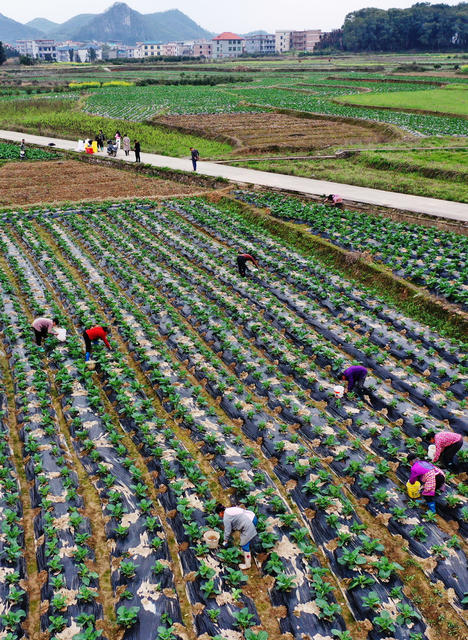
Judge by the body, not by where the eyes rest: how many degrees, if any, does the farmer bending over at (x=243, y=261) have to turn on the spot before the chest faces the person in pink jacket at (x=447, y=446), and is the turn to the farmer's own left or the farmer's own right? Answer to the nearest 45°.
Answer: approximately 90° to the farmer's own right

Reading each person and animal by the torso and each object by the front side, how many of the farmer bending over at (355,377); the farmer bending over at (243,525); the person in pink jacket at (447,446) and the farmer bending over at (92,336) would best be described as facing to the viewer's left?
3

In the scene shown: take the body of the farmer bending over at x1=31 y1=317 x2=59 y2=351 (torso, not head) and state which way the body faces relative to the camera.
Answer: to the viewer's right

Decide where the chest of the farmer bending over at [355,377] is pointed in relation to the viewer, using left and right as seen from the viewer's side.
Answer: facing to the left of the viewer

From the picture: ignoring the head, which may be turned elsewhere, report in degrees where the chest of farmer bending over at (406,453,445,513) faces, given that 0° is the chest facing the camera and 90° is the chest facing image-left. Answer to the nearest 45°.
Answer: approximately 90°

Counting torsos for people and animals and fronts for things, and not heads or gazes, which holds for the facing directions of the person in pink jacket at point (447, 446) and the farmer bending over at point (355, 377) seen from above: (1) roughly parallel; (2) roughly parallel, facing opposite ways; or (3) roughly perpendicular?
roughly parallel

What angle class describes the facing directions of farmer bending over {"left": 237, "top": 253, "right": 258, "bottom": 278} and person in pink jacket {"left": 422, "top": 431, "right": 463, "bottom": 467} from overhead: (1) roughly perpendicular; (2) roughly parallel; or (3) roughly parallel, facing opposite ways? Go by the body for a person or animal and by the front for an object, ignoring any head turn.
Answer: roughly parallel, facing opposite ways

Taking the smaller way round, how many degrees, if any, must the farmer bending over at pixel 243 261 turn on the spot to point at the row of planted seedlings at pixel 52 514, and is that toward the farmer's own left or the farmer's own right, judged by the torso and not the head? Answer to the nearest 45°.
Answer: approximately 90° to the farmer's own right

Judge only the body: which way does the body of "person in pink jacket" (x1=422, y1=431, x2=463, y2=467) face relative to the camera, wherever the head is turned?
to the viewer's left

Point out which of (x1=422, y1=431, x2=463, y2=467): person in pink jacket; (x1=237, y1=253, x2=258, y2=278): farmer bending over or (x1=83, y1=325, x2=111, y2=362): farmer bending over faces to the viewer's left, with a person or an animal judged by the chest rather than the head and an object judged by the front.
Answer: the person in pink jacket
